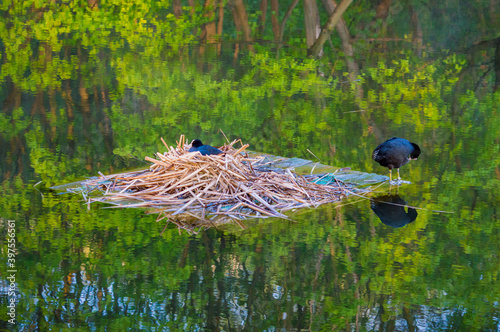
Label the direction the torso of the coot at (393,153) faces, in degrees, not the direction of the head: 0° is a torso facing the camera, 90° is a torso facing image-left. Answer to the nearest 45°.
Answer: approximately 270°

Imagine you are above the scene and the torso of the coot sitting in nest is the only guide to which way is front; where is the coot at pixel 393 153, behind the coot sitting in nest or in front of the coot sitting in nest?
behind

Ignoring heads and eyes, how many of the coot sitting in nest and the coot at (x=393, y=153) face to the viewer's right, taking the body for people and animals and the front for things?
1

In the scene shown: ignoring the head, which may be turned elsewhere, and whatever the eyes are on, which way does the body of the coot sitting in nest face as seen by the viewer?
to the viewer's left

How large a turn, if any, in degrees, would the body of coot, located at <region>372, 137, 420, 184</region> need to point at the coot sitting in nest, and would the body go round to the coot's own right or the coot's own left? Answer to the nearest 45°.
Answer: approximately 180°

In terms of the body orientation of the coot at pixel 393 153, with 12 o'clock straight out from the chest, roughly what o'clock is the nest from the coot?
The nest is roughly at 5 o'clock from the coot.

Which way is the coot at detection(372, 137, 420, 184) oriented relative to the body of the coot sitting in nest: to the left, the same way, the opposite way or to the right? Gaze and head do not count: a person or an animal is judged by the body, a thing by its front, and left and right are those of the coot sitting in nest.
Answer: the opposite way
